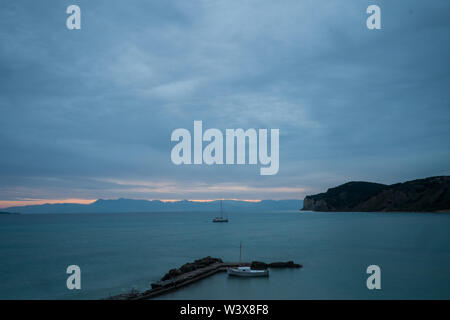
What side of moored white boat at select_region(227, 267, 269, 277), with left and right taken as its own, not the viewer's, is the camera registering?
left
